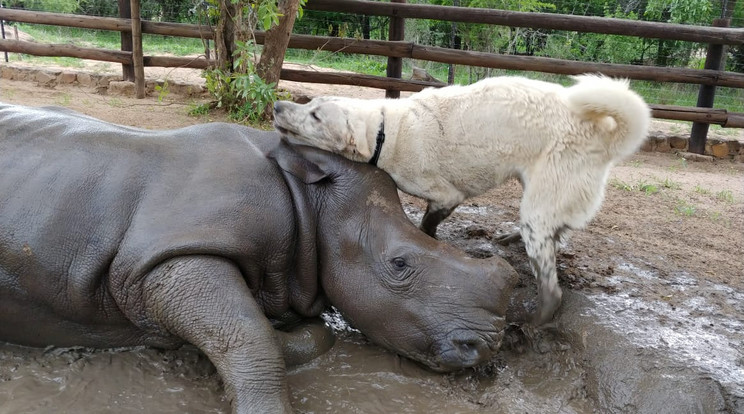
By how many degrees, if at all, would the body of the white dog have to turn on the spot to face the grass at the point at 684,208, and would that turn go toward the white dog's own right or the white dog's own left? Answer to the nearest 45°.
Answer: approximately 135° to the white dog's own right

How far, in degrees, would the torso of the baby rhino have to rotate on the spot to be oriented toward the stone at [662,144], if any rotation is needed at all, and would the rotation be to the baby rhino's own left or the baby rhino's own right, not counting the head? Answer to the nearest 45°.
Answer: approximately 45° to the baby rhino's own left

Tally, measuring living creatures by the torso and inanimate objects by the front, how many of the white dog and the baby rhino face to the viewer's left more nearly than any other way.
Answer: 1

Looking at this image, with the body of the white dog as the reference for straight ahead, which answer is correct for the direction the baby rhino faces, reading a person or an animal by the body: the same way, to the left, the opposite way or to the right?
the opposite way

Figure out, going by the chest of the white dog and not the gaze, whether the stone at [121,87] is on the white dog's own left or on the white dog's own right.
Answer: on the white dog's own right

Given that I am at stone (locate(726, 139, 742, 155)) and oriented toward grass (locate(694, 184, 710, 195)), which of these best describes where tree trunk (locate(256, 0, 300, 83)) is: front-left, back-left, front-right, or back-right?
front-right

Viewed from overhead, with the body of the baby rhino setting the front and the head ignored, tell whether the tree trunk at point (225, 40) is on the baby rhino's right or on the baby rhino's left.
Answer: on the baby rhino's left

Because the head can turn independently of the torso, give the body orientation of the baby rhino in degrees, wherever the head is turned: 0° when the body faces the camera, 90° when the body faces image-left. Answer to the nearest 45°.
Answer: approximately 270°

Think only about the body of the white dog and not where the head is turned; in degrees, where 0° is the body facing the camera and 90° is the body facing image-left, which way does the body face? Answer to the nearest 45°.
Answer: approximately 90°

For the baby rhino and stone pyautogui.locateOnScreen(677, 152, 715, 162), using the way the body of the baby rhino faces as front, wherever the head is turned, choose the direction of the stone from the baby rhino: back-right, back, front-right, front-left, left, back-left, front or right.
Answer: front-left

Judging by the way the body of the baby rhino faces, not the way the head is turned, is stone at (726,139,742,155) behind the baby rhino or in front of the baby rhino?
in front

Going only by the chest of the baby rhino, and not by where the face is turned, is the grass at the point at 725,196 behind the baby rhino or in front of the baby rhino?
in front

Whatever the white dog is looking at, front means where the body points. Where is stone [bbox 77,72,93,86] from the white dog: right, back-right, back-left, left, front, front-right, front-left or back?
front-right
